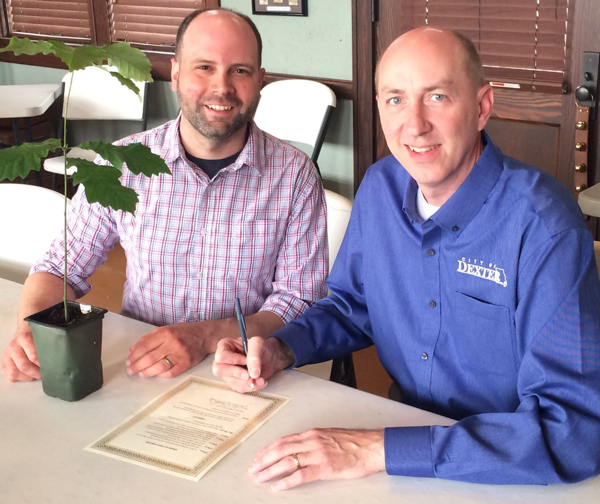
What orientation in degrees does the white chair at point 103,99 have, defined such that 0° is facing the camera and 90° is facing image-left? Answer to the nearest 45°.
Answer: approximately 45°

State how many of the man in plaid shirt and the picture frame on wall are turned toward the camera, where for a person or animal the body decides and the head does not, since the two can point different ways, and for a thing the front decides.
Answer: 2

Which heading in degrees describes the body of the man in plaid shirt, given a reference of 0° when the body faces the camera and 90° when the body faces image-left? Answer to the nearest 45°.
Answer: approximately 0°

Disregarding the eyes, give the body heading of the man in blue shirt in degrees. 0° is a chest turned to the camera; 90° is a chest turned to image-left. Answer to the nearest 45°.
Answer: approximately 45°

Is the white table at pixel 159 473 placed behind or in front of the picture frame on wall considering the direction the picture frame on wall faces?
in front

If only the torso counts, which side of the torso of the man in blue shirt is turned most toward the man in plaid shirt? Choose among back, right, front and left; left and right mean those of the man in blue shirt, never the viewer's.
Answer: right

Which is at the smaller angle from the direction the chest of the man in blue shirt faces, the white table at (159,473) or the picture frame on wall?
the white table

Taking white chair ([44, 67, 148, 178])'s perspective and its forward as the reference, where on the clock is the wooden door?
The wooden door is roughly at 9 o'clock from the white chair.
